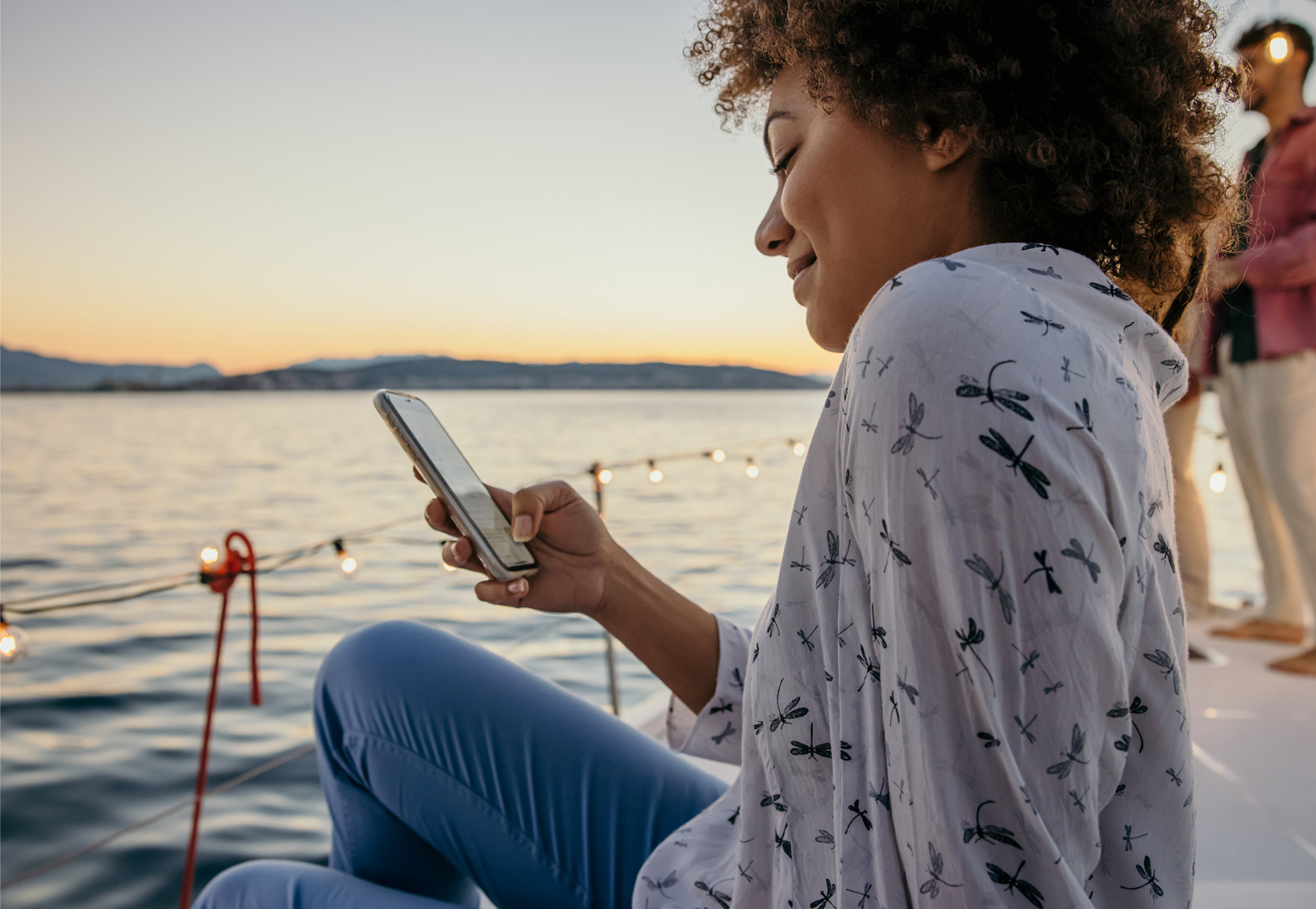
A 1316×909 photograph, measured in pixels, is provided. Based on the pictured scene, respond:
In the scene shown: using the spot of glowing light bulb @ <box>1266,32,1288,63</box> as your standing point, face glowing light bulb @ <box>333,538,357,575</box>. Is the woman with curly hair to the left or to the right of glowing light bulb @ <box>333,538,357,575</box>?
left

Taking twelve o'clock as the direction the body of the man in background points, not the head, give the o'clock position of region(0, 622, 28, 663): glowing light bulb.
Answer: The glowing light bulb is roughly at 10 o'clock from the man in background.

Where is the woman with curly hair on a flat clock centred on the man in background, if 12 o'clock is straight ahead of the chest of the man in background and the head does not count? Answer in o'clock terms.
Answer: The woman with curly hair is roughly at 9 o'clock from the man in background.

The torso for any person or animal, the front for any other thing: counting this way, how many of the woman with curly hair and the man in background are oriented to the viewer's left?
2

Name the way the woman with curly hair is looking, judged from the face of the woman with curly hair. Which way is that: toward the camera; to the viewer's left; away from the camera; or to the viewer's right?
to the viewer's left

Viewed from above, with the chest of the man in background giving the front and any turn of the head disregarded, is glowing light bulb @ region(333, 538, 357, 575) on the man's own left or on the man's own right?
on the man's own left

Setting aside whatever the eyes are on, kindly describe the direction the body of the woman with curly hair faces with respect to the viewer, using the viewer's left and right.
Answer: facing to the left of the viewer

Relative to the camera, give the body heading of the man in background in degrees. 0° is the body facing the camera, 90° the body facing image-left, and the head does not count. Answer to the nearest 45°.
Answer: approximately 90°

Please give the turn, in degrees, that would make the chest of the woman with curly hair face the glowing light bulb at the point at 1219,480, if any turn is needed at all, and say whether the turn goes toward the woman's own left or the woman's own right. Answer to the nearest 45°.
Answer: approximately 135° to the woman's own right
